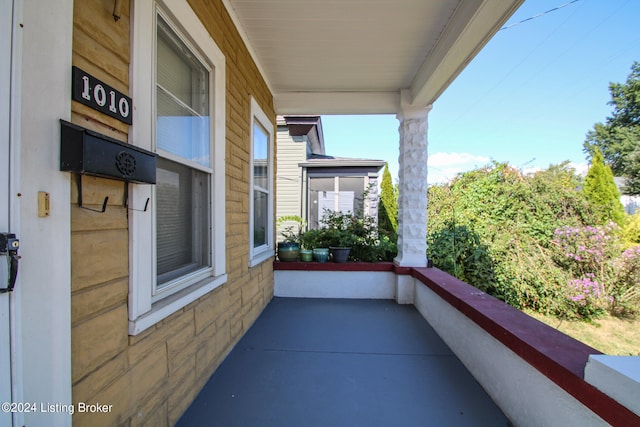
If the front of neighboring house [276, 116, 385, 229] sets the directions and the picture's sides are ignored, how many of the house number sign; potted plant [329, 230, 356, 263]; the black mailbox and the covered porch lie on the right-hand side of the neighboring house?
4

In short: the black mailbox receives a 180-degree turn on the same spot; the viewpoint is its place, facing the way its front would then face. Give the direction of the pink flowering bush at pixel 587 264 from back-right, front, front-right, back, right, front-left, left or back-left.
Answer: back-right

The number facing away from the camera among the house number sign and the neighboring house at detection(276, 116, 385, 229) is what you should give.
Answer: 0

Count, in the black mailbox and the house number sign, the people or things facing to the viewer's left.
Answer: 0

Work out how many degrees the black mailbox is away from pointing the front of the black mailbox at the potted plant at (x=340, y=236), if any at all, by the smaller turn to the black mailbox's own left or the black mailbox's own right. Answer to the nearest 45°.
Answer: approximately 90° to the black mailbox's own left

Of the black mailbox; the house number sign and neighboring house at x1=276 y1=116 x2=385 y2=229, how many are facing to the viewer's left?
0

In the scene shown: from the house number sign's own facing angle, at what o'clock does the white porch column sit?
The white porch column is roughly at 10 o'clock from the house number sign.

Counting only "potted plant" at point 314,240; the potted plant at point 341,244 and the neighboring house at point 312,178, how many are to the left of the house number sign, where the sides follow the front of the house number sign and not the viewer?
3

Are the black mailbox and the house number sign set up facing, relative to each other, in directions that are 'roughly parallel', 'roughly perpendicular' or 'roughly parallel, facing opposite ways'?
roughly parallel

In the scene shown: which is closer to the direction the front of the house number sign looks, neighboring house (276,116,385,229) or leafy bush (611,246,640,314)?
the leafy bush

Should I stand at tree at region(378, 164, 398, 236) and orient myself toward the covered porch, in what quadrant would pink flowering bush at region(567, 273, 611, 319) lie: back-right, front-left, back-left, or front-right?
front-left

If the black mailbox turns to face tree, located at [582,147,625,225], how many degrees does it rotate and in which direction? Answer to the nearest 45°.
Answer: approximately 45° to its left

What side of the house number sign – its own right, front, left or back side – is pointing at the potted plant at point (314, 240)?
left

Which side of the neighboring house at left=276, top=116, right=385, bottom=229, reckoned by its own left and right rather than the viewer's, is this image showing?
right

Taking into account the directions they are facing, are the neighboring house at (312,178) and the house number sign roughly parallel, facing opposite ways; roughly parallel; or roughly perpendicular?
roughly parallel

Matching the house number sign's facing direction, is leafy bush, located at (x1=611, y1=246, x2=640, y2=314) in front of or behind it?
in front

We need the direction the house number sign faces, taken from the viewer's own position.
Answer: facing the viewer and to the right of the viewer

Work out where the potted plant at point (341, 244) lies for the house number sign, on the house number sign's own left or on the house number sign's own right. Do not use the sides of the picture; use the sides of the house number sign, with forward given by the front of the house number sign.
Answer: on the house number sign's own left

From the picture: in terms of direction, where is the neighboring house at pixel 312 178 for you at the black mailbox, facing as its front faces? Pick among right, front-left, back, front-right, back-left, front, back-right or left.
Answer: left

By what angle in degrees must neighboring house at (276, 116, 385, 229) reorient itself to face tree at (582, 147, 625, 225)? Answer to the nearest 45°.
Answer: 0° — it already faces it
